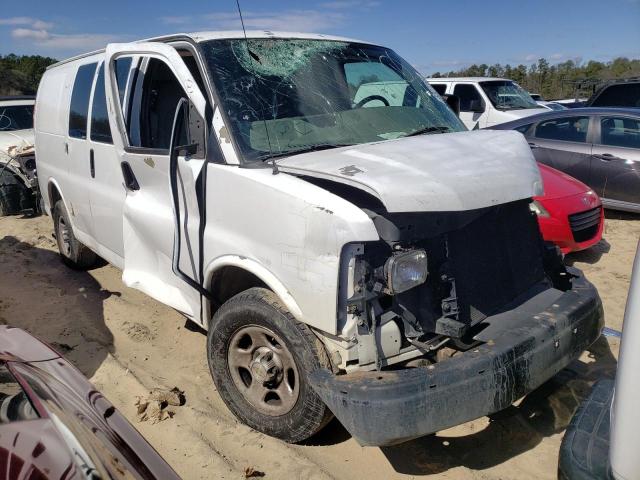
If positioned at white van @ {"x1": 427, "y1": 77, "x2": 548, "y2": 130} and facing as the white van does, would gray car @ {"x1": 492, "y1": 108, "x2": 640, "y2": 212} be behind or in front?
in front

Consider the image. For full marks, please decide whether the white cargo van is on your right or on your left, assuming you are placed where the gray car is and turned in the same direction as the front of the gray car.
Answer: on your right

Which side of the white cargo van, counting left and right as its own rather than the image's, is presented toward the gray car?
left

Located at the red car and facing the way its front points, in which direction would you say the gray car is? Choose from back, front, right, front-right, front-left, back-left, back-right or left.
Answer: back-left

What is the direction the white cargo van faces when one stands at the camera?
facing the viewer and to the right of the viewer

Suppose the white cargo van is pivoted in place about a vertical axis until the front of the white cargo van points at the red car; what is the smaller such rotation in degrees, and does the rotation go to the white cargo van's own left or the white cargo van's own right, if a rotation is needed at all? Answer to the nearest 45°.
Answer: approximately 90° to the white cargo van's own left
